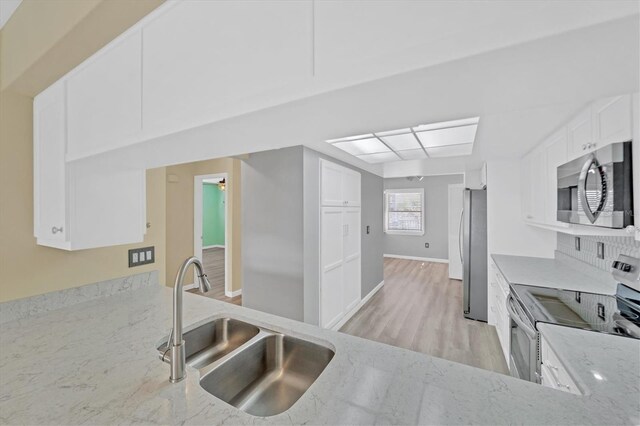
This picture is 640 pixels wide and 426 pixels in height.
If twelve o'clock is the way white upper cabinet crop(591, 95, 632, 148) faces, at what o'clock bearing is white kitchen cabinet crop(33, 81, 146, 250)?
The white kitchen cabinet is roughly at 12 o'clock from the white upper cabinet.

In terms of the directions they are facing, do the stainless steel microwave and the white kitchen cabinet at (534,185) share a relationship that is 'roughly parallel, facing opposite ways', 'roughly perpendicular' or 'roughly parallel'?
roughly parallel

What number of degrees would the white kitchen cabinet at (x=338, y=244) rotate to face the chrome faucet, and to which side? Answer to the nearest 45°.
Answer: approximately 45° to its right

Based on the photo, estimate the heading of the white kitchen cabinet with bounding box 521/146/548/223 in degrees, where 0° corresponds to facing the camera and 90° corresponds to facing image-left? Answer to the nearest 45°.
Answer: approximately 45°

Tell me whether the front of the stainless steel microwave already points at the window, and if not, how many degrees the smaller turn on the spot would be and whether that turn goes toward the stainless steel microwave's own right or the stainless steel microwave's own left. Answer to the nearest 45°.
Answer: approximately 90° to the stainless steel microwave's own right

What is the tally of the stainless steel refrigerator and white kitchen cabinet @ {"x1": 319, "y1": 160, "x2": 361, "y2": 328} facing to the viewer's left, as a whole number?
1

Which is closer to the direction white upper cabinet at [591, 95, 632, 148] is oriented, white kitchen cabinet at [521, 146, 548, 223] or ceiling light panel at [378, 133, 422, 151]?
the ceiling light panel

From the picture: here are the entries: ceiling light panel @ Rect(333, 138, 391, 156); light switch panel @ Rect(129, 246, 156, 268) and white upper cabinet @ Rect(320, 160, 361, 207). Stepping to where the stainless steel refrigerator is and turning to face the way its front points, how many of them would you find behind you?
0

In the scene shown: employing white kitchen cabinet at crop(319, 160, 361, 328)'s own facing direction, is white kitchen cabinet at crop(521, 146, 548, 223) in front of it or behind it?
in front

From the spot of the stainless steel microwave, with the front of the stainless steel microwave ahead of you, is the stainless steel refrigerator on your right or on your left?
on your right

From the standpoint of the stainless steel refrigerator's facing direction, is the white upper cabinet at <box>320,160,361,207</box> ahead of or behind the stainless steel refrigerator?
ahead

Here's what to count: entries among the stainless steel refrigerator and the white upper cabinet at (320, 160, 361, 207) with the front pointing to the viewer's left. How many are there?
1

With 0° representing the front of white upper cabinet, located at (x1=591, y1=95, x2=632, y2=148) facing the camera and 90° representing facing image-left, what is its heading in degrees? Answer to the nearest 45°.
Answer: approximately 45°

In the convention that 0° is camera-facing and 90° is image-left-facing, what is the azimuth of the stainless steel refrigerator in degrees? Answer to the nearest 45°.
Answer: approximately 90°

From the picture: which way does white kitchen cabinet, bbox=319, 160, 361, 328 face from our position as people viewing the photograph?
facing the viewer and to the right of the viewer
